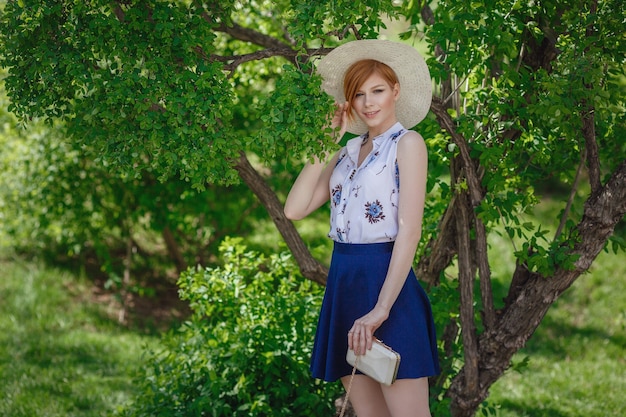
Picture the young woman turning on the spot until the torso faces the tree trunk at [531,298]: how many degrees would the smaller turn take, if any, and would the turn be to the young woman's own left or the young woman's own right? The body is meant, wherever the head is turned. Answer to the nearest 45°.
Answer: approximately 180°

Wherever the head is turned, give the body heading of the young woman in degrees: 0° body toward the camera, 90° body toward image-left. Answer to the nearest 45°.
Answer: approximately 45°

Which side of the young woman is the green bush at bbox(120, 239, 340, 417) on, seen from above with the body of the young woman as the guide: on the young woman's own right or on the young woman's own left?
on the young woman's own right
